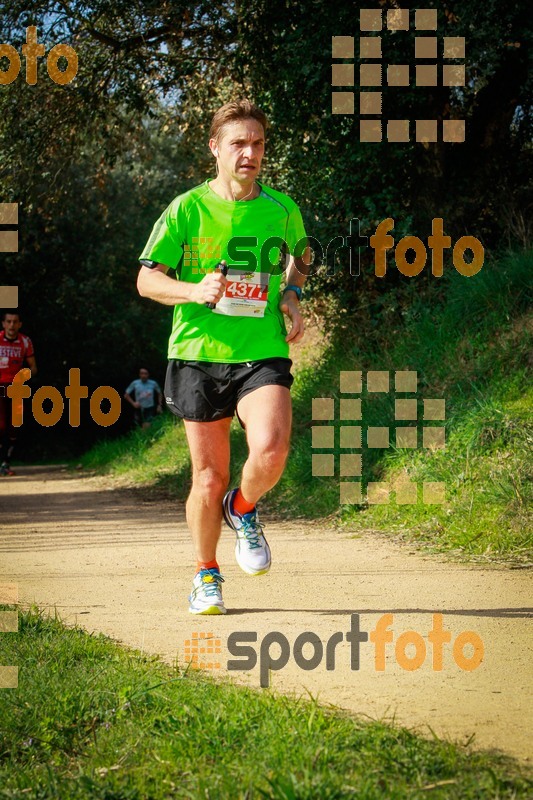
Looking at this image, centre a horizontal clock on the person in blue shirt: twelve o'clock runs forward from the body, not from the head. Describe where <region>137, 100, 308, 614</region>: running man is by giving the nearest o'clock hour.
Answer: The running man is roughly at 12 o'clock from the person in blue shirt.

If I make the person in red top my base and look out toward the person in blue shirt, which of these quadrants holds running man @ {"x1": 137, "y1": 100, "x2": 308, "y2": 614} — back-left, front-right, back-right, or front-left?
back-right

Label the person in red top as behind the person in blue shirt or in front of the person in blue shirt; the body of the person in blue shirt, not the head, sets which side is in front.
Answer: in front

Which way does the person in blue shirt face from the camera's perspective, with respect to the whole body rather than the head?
toward the camera
